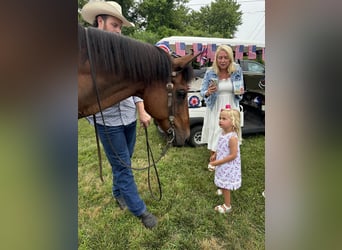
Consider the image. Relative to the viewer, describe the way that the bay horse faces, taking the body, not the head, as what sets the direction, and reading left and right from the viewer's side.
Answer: facing to the right of the viewer

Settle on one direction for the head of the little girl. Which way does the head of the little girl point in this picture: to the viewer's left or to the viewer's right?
to the viewer's left

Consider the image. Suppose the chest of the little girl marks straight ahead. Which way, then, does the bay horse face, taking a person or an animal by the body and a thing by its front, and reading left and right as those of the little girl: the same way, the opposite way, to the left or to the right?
the opposite way

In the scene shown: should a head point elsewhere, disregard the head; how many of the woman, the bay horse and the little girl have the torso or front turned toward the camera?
1

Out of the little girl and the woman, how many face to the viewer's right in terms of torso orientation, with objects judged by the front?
0

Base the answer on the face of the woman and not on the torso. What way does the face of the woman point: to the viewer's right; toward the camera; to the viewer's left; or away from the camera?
toward the camera

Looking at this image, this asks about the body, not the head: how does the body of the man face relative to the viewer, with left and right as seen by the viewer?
facing the viewer and to the right of the viewer

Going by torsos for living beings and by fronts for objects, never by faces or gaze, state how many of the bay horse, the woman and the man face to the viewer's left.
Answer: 0

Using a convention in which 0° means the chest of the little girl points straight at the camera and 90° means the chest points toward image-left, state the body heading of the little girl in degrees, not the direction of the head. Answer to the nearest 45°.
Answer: approximately 90°

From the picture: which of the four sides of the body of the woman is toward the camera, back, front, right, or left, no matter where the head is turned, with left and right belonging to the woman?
front
